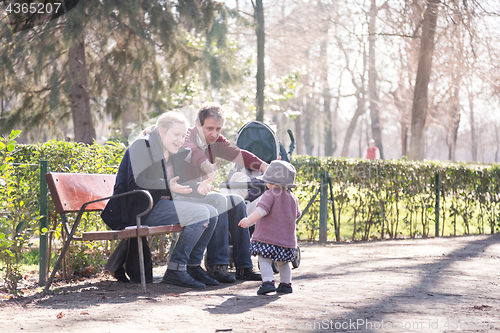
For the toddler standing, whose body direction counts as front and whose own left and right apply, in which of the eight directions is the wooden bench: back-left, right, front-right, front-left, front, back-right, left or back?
front-left

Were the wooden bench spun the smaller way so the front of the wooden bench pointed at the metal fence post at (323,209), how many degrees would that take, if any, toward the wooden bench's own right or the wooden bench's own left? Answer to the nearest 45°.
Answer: approximately 90° to the wooden bench's own left

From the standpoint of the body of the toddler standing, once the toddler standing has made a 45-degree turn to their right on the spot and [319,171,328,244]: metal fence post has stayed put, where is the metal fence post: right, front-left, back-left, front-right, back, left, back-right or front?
front

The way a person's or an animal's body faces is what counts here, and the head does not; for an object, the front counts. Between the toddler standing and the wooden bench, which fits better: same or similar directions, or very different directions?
very different directions

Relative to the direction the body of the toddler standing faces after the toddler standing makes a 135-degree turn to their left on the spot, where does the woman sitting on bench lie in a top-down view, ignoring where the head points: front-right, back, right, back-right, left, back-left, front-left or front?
right

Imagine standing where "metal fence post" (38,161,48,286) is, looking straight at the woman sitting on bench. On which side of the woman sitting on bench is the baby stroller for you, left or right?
left

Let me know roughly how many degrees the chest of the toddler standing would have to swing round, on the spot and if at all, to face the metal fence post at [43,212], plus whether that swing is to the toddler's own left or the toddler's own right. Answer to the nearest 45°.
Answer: approximately 45° to the toddler's own left

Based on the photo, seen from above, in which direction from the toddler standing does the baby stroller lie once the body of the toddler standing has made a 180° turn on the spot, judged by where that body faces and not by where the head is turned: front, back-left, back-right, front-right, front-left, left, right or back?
back-left

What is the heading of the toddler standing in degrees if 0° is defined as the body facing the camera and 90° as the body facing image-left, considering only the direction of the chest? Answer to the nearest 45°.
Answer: approximately 135°

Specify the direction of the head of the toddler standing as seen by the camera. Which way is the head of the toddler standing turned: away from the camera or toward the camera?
away from the camera

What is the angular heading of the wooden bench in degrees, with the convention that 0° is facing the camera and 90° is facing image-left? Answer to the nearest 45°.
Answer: approximately 315°

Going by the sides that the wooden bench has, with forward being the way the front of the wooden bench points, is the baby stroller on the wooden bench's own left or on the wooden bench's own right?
on the wooden bench's own left
